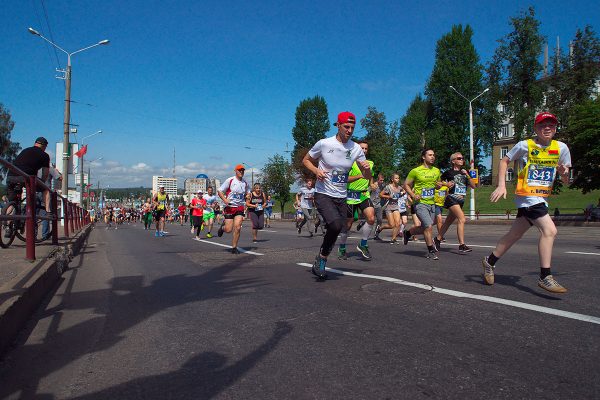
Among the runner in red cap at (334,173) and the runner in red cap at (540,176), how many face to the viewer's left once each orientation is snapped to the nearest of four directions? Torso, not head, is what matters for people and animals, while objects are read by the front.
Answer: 0

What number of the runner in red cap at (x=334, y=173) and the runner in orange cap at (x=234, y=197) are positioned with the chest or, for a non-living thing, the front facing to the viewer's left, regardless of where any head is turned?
0

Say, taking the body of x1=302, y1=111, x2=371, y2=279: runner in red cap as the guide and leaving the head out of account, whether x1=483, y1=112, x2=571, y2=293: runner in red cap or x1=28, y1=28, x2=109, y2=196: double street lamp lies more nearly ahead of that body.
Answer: the runner in red cap

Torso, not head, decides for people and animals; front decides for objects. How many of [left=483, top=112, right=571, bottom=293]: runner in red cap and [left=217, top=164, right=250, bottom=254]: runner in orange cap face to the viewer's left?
0

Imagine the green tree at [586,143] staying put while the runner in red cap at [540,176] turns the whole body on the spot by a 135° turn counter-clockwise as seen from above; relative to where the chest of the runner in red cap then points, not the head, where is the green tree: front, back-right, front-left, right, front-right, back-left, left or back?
front

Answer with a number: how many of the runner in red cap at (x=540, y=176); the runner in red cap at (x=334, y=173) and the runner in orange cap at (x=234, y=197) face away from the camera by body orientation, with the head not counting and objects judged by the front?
0

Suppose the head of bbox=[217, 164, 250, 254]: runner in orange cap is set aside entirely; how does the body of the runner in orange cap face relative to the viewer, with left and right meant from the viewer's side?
facing the viewer and to the right of the viewer

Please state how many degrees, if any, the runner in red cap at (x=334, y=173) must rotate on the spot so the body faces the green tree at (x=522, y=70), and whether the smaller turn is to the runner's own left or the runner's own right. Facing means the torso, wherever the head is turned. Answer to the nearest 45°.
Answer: approximately 90° to the runner's own left

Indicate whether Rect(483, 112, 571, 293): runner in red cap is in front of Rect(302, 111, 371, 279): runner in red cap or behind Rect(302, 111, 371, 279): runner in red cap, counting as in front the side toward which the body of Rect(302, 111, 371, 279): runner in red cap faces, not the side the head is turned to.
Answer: in front

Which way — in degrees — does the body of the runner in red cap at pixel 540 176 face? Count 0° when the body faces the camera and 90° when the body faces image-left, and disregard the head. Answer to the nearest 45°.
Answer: approximately 315°

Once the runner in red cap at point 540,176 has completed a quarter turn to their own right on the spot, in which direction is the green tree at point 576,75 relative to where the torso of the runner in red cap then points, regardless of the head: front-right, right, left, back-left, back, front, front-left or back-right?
back-right

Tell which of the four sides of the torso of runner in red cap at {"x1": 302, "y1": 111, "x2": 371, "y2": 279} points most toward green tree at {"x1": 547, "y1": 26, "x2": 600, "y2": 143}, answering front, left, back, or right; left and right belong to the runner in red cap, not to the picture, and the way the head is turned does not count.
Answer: left
